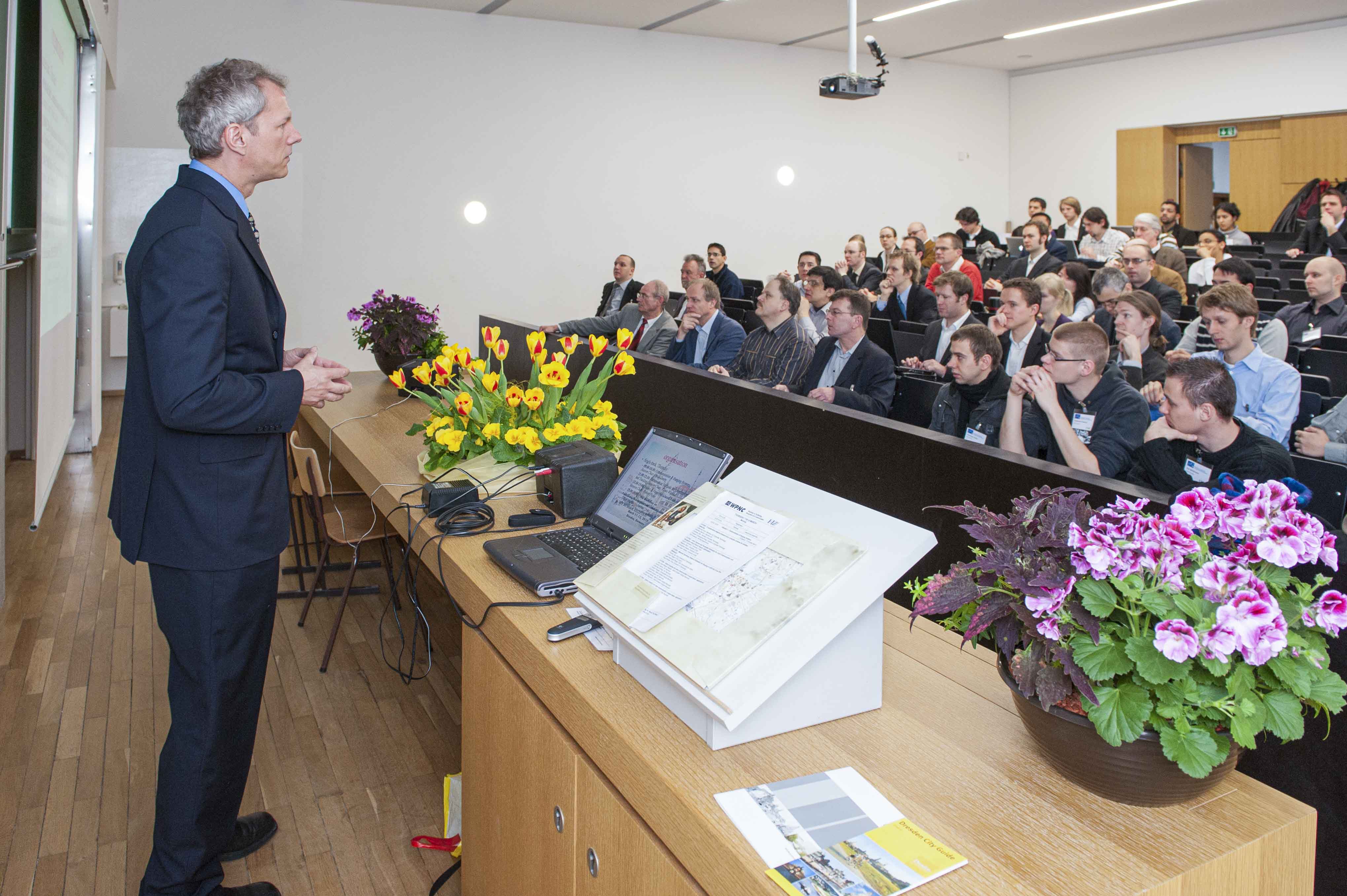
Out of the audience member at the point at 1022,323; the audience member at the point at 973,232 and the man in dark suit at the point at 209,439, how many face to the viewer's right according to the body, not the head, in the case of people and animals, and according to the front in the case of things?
1

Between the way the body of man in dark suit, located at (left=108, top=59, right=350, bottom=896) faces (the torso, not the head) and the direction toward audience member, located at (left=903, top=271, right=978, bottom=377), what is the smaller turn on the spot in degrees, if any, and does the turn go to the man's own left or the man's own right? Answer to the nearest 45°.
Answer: approximately 45° to the man's own left

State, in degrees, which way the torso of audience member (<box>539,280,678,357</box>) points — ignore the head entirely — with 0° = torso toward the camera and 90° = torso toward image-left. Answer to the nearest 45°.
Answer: approximately 45°

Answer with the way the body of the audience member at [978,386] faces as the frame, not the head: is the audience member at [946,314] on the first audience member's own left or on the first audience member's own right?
on the first audience member's own right

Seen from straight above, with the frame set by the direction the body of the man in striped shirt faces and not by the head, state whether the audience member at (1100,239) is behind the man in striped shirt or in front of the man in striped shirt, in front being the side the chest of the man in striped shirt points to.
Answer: behind

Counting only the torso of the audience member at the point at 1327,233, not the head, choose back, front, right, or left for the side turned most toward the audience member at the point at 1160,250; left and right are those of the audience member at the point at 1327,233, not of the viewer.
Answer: front

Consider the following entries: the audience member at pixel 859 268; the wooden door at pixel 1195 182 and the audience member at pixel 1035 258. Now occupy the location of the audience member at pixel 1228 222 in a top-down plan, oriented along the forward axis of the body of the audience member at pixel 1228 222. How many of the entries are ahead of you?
2

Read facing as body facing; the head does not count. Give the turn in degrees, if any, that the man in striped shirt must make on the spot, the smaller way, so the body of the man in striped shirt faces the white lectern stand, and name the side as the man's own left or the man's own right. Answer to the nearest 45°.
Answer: approximately 45° to the man's own left

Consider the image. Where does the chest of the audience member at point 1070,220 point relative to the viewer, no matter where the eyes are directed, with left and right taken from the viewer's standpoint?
facing the viewer and to the left of the viewer
